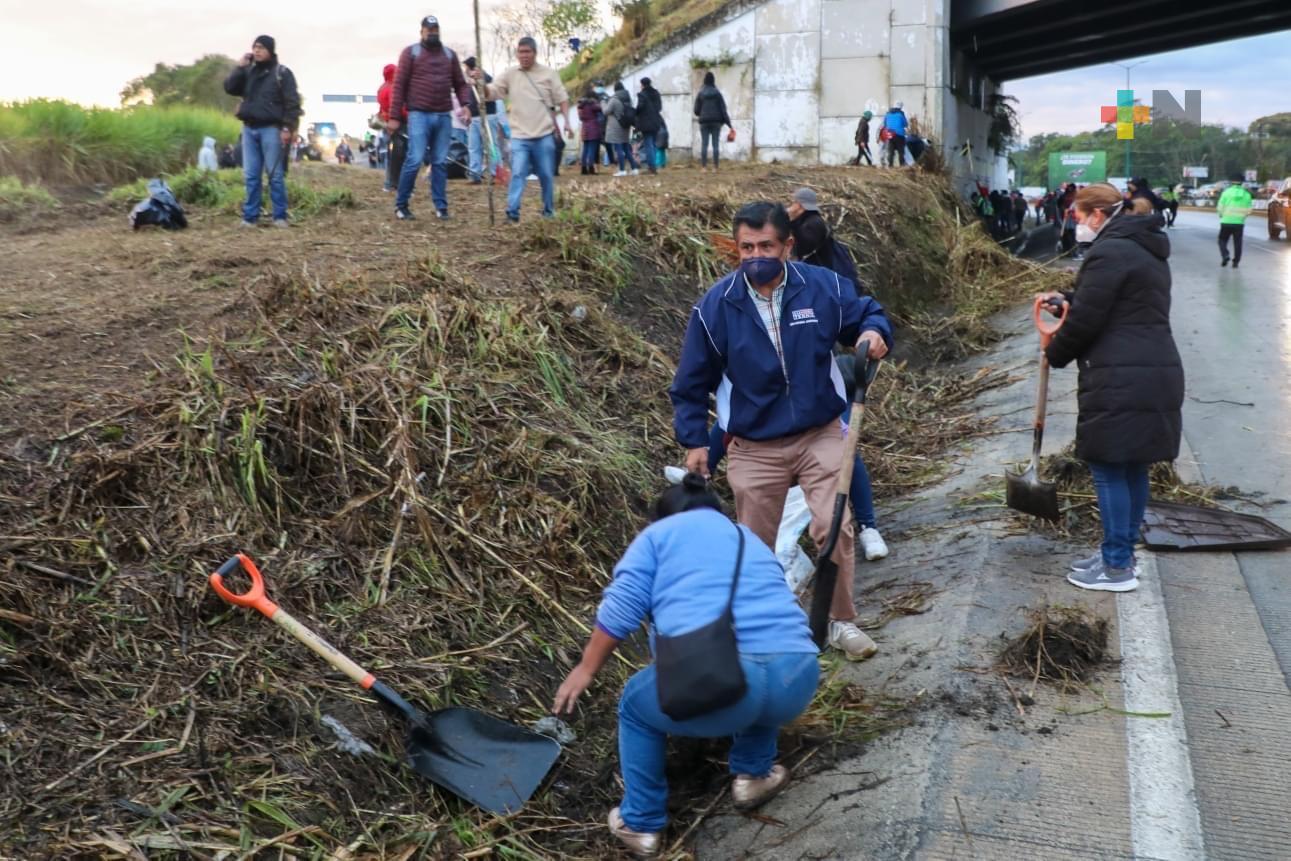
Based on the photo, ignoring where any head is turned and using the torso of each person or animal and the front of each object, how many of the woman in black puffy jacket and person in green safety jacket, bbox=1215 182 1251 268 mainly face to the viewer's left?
1

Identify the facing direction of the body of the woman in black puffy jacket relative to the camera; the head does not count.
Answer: to the viewer's left

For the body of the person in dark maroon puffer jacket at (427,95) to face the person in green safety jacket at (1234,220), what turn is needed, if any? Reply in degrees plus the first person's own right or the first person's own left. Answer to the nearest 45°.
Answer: approximately 135° to the first person's own left

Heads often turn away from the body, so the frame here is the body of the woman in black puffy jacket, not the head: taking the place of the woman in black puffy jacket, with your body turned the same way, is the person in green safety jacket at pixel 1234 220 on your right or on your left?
on your right

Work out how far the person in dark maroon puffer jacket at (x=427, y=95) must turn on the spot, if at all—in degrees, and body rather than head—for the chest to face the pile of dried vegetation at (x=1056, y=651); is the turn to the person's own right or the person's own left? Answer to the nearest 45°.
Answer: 0° — they already face it

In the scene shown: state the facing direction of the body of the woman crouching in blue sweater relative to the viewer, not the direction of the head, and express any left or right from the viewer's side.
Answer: facing away from the viewer and to the left of the viewer

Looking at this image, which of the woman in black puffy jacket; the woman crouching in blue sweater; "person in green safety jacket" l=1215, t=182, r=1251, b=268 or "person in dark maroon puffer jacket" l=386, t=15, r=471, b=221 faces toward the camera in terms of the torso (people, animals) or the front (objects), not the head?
the person in dark maroon puffer jacket

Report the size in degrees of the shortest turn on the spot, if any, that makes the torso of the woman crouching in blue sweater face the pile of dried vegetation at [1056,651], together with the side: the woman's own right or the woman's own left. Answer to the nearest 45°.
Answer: approximately 90° to the woman's own right
